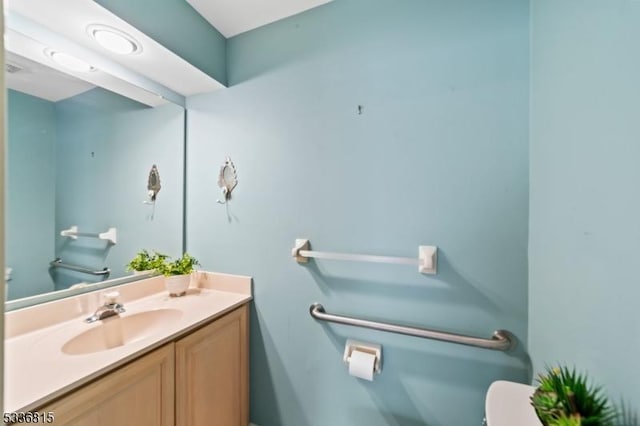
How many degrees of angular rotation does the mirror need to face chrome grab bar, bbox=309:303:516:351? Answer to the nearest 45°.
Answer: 0° — it already faces it

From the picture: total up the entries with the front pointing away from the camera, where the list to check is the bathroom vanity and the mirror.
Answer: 0

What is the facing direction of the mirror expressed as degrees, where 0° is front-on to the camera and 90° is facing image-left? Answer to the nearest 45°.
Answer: approximately 315°

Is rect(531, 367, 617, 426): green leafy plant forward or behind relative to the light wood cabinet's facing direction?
forward

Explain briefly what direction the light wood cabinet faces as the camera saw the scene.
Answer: facing the viewer and to the right of the viewer

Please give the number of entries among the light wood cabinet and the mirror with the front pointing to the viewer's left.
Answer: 0

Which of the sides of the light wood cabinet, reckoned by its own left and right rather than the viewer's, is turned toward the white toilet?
front

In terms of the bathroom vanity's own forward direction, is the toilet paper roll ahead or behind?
ahead
